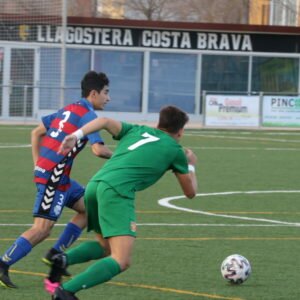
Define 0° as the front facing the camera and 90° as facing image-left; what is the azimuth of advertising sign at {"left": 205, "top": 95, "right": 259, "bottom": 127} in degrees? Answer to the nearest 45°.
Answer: approximately 0°

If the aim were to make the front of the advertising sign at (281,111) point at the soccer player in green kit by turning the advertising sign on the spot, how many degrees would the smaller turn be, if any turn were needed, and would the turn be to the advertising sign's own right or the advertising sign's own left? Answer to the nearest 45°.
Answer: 0° — it already faces them

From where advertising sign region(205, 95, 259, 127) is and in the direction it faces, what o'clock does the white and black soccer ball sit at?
The white and black soccer ball is roughly at 12 o'clock from the advertising sign.

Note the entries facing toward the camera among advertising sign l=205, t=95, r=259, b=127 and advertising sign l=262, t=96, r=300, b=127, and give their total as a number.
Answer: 2

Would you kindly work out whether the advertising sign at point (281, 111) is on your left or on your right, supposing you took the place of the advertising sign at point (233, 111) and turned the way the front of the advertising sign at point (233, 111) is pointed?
on your left

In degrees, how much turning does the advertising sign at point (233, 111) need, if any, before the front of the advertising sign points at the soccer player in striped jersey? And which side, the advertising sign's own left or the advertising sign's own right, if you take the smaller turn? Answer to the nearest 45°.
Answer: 0° — it already faces them

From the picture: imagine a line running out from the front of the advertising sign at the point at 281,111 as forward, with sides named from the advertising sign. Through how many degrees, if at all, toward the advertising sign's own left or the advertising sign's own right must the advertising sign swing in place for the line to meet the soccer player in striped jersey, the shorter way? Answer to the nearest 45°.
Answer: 0° — it already faces them

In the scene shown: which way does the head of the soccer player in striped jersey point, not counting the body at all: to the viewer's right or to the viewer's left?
to the viewer's right

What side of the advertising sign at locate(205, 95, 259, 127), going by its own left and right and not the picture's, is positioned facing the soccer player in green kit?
front

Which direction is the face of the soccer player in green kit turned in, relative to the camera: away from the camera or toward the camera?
away from the camera

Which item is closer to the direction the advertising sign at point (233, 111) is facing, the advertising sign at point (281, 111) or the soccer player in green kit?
the soccer player in green kit
